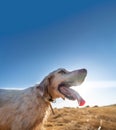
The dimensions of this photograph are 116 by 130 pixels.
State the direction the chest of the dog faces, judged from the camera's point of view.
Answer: to the viewer's right
